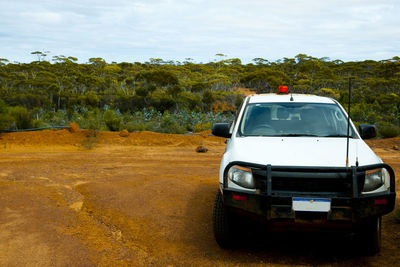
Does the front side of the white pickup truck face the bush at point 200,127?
no

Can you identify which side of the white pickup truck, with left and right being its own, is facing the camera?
front

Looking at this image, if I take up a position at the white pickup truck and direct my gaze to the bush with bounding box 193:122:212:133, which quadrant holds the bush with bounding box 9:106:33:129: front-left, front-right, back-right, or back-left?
front-left

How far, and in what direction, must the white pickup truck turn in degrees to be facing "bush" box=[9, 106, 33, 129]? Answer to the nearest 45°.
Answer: approximately 135° to its right

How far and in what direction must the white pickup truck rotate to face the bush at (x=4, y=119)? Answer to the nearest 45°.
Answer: approximately 135° to its right

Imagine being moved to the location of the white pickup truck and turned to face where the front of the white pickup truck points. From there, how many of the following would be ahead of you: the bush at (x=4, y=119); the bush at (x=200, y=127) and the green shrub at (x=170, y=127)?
0

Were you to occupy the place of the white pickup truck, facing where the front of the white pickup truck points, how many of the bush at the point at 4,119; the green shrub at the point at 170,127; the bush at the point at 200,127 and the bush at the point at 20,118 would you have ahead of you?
0

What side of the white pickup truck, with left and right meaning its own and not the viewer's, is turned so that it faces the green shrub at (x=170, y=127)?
back
